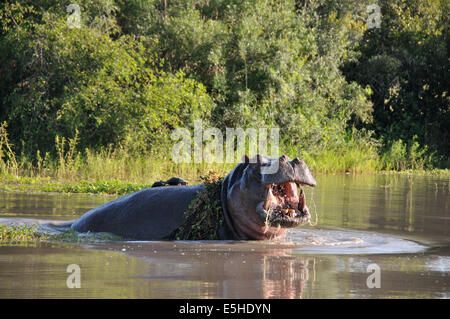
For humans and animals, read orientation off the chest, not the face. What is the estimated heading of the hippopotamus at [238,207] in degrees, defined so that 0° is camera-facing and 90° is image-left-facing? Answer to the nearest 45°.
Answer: approximately 270°

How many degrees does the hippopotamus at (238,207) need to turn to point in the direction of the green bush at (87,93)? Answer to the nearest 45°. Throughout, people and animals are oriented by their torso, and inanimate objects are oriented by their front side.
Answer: approximately 90° to its left
